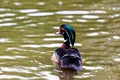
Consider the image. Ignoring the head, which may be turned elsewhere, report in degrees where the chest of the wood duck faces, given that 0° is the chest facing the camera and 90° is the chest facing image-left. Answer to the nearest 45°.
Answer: approximately 180°
